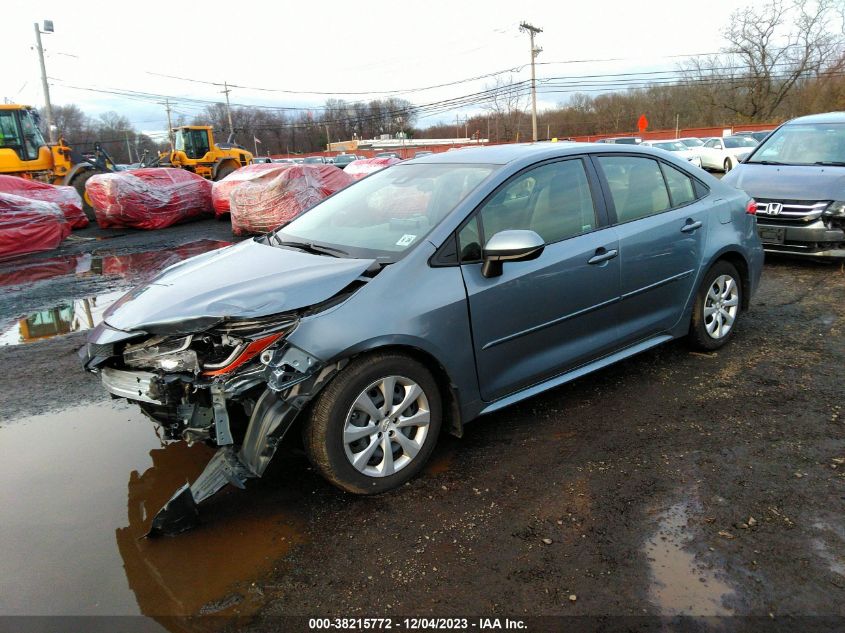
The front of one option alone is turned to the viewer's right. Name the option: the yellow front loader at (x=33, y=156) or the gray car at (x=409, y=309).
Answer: the yellow front loader

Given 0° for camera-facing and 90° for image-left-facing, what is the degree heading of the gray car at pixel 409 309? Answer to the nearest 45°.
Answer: approximately 45°

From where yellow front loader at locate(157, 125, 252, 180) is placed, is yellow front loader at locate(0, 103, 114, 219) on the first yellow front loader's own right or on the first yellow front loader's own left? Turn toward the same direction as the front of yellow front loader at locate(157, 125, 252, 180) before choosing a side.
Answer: on the first yellow front loader's own left

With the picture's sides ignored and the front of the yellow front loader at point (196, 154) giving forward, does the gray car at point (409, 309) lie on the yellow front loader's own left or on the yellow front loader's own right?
on the yellow front loader's own left

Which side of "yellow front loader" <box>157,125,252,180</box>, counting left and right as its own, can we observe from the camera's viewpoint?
left

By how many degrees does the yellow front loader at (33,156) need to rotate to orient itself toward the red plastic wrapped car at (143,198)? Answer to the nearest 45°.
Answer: approximately 45° to its right

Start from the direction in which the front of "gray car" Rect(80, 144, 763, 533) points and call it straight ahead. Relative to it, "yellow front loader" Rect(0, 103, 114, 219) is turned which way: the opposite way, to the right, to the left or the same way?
the opposite way

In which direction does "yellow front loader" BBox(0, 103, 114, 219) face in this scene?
to the viewer's right

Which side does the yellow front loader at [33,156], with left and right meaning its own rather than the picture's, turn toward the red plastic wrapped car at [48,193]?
right
